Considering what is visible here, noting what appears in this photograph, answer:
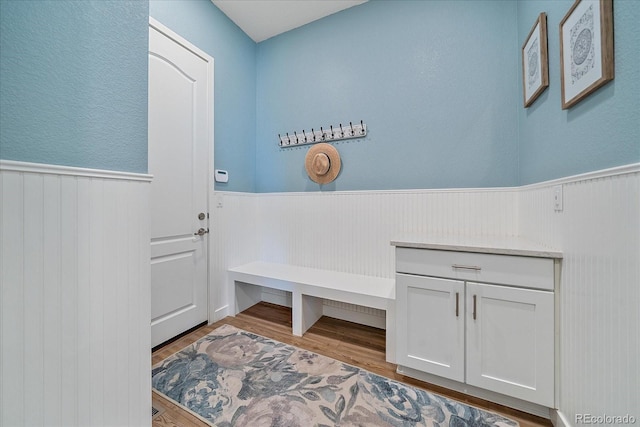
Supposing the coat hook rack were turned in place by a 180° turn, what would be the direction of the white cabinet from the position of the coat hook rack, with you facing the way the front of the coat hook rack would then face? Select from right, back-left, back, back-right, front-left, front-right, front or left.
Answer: right

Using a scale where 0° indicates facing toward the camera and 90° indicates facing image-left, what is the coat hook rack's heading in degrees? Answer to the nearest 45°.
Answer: approximately 45°

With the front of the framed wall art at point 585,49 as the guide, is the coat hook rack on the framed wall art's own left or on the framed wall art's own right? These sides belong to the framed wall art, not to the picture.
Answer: on the framed wall art's own right

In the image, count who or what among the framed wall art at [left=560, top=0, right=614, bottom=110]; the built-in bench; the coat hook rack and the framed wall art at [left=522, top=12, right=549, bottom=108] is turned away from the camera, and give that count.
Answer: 0

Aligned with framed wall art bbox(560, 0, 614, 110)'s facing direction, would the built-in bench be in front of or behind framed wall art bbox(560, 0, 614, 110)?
in front

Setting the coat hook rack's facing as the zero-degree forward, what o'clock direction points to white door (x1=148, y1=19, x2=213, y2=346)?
The white door is roughly at 1 o'clock from the coat hook rack.

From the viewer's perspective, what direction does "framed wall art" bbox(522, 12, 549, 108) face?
to the viewer's left

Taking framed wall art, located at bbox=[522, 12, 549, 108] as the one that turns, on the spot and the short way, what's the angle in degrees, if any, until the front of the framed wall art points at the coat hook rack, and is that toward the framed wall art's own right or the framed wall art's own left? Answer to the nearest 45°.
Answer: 0° — it already faces it

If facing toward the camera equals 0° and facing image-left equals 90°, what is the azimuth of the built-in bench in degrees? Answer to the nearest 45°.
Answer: approximately 45°

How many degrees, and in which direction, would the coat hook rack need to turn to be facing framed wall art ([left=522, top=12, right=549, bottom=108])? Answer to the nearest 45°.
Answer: approximately 90° to its left

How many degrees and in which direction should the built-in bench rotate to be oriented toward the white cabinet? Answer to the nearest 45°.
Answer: approximately 90° to its left

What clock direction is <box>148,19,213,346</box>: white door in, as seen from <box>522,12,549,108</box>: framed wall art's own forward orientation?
The white door is roughly at 11 o'clock from the framed wall art.
